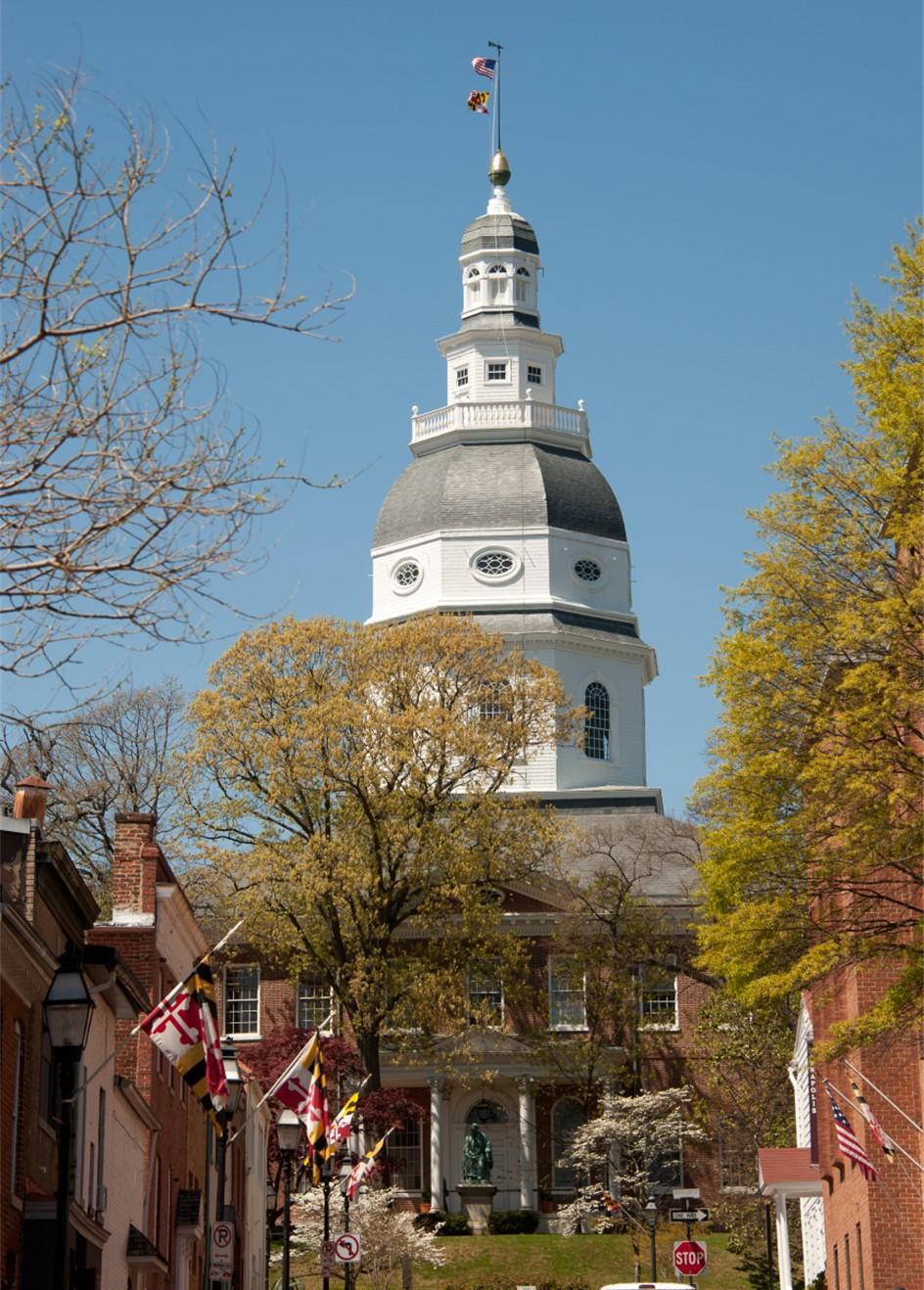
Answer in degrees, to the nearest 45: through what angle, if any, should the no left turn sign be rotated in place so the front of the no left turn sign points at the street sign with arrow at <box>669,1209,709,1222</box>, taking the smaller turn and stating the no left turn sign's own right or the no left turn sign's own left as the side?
approximately 90° to the no left turn sign's own left

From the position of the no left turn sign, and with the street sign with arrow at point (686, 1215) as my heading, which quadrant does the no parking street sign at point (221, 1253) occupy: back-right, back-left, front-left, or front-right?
back-right

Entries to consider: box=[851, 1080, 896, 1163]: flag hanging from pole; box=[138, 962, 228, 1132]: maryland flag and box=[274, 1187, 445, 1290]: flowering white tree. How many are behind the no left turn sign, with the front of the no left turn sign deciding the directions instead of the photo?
1

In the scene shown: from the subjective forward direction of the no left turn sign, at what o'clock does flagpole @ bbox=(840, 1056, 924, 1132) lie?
The flagpole is roughly at 10 o'clock from the no left turn sign.

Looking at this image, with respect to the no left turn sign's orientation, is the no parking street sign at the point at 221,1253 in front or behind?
in front

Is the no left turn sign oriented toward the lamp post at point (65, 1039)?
yes

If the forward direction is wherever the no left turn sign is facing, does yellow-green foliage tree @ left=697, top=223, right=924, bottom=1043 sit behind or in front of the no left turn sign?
in front

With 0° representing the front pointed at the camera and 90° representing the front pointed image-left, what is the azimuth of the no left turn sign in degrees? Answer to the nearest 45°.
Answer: approximately 0°

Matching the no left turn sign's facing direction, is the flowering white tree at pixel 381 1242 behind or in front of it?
behind

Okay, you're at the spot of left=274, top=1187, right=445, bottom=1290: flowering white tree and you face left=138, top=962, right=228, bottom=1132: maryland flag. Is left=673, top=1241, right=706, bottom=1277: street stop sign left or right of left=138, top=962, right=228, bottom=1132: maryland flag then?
left

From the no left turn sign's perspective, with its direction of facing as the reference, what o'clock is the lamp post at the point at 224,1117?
The lamp post is roughly at 1 o'clock from the no left turn sign.

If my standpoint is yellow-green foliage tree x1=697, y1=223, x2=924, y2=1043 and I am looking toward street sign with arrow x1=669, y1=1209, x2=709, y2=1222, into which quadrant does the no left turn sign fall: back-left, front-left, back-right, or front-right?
front-left

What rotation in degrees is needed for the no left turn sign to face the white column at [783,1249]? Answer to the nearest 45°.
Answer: approximately 135° to its left

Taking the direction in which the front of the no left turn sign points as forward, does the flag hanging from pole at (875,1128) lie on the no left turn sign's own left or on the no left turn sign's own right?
on the no left turn sign's own left

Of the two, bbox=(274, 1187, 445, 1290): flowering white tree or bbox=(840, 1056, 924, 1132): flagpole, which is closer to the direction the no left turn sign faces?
the flagpole
